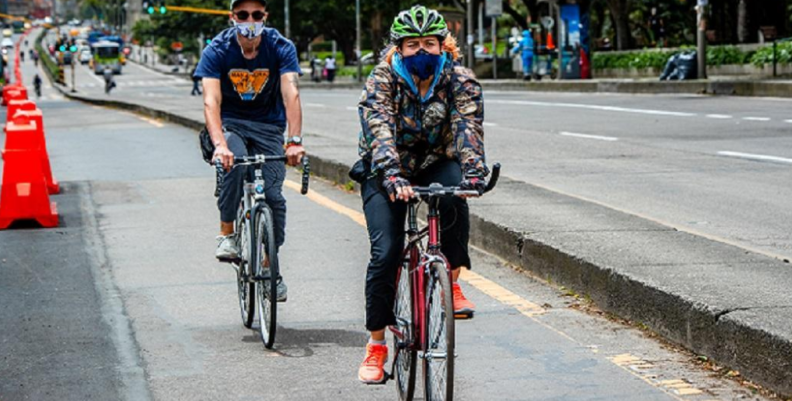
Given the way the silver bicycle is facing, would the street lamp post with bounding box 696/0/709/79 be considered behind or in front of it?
behind

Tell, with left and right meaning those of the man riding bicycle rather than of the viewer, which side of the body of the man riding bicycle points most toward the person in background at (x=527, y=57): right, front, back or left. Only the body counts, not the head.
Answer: back

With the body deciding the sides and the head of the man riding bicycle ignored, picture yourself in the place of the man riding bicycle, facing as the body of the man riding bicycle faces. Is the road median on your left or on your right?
on your left

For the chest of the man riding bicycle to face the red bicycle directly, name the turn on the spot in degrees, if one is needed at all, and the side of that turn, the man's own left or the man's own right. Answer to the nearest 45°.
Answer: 0° — they already face it

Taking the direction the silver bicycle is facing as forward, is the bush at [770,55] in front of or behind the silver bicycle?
behind
